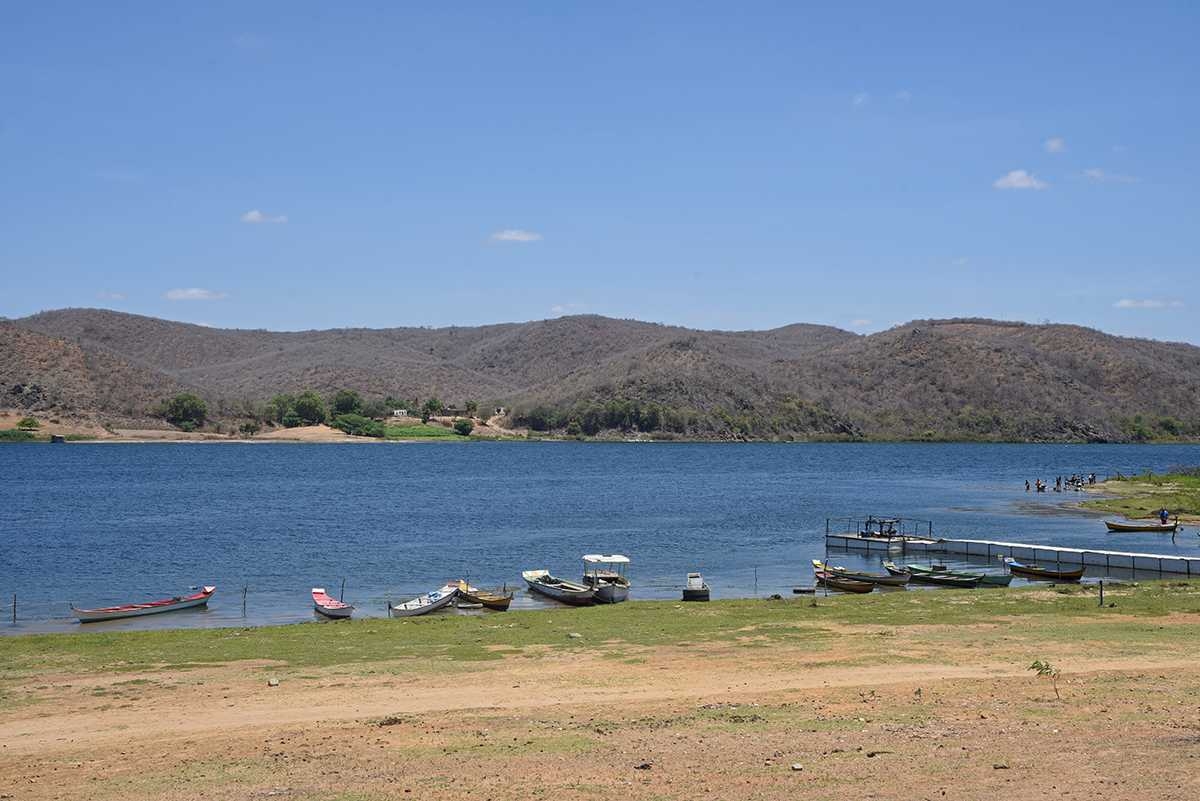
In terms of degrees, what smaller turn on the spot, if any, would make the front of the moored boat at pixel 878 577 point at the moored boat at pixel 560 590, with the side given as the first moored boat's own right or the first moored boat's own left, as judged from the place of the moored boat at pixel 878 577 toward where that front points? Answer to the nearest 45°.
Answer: approximately 45° to the first moored boat's own left

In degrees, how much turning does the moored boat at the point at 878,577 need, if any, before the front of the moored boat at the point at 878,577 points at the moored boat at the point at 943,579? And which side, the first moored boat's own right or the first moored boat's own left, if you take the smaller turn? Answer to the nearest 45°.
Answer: approximately 180°

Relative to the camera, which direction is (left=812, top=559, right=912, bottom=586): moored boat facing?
to the viewer's left

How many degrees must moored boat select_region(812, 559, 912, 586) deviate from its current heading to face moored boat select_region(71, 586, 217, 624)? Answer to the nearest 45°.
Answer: approximately 45° to its left

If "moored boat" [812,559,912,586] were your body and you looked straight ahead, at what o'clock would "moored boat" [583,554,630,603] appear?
"moored boat" [583,554,630,603] is roughly at 11 o'clock from "moored boat" [812,559,912,586].

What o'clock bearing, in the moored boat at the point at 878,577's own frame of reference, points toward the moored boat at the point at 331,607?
the moored boat at the point at 331,607 is roughly at 11 o'clock from the moored boat at the point at 878,577.
